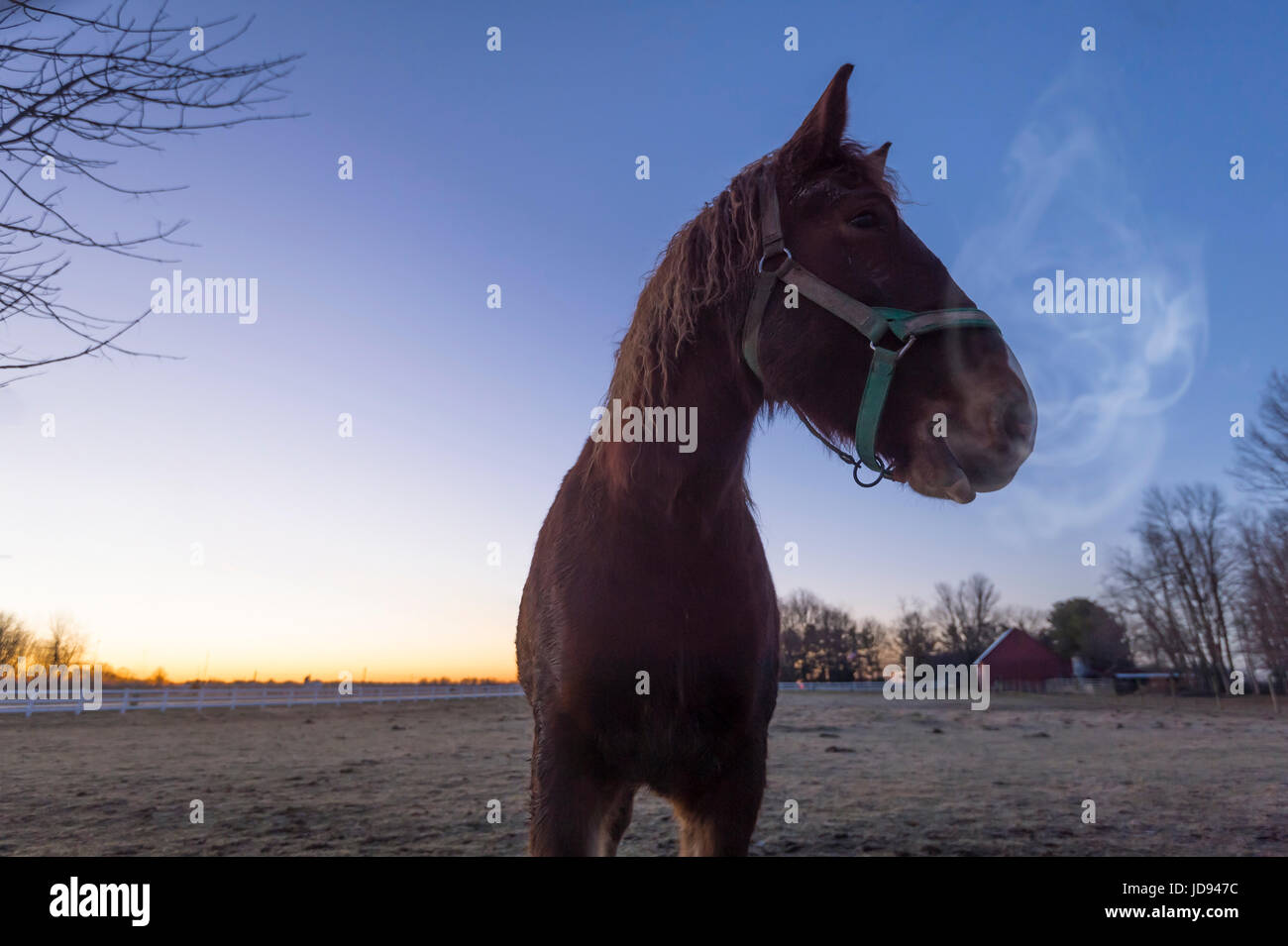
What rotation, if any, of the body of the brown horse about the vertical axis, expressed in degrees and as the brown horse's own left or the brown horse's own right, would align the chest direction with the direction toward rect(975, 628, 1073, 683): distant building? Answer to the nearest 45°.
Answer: approximately 180°

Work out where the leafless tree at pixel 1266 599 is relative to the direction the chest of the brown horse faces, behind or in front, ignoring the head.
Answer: behind

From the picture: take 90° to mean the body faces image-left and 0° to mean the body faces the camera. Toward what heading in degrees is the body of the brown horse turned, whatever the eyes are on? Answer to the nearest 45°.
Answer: approximately 0°
